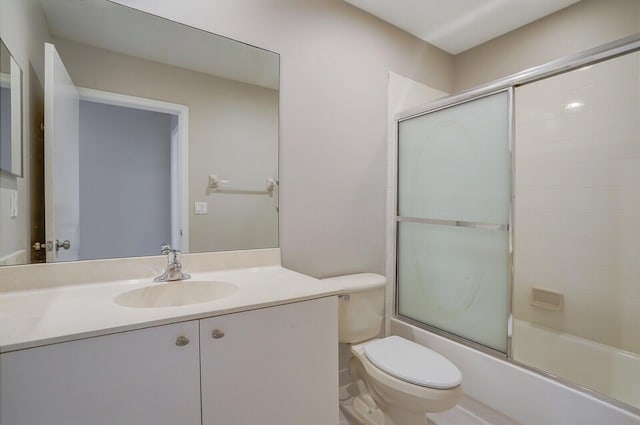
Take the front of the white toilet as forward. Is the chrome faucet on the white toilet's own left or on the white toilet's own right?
on the white toilet's own right

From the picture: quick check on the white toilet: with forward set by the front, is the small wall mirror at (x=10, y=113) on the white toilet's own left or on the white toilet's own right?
on the white toilet's own right

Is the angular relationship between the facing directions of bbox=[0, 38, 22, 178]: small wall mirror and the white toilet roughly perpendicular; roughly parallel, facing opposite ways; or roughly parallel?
roughly perpendicular

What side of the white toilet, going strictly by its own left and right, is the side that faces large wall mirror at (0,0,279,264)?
right

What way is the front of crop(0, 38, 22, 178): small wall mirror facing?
to the viewer's right

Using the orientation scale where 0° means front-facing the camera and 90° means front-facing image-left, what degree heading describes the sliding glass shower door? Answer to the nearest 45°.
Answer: approximately 45°
